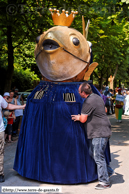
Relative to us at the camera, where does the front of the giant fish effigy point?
facing the viewer and to the left of the viewer
